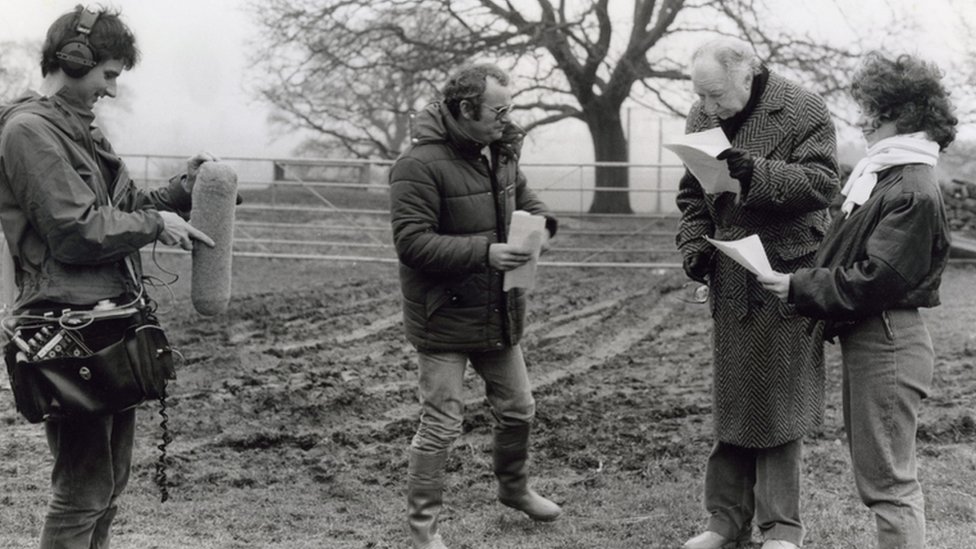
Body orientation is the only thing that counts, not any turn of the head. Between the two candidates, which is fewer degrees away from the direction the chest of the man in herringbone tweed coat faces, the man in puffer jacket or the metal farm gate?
the man in puffer jacket

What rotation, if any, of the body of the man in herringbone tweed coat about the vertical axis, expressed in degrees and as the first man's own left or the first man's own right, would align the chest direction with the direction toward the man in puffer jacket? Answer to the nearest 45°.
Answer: approximately 45° to the first man's own right

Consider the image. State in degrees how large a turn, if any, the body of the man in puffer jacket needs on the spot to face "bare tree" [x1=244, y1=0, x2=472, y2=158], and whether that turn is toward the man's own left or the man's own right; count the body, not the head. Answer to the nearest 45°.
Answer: approximately 135° to the man's own left

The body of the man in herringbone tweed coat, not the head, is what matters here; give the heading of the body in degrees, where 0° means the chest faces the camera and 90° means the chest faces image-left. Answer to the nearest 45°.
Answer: approximately 45°

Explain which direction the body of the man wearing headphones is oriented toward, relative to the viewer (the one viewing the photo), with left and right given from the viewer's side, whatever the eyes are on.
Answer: facing to the right of the viewer

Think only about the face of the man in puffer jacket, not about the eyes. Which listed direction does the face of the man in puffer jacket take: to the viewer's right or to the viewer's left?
to the viewer's right

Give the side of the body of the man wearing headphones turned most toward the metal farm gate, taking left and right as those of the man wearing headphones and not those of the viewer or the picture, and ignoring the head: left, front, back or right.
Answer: left

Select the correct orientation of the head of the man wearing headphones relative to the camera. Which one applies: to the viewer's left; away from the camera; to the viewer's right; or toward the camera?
to the viewer's right

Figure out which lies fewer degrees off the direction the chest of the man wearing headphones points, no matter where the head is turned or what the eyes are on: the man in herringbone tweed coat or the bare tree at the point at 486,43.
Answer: the man in herringbone tweed coat

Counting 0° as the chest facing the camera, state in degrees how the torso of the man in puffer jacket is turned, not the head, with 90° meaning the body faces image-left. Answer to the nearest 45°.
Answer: approximately 315°

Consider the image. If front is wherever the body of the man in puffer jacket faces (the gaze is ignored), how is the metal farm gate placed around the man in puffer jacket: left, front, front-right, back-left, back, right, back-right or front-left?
back-left

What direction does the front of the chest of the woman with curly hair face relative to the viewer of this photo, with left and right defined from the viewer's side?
facing to the left of the viewer
